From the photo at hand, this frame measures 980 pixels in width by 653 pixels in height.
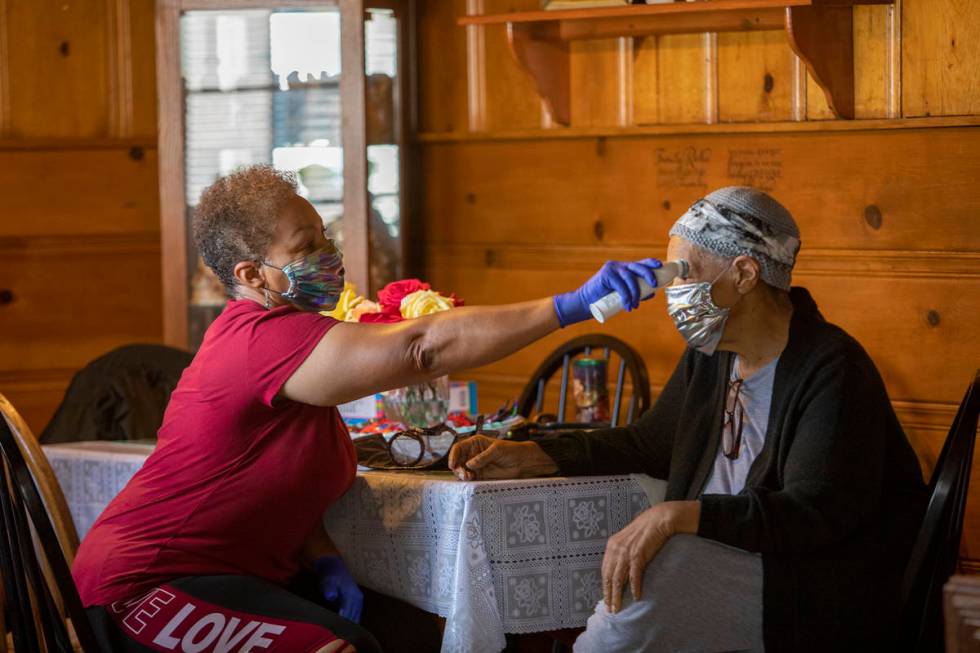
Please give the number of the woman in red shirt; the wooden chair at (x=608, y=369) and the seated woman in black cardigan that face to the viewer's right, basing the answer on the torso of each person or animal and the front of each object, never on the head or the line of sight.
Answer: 1

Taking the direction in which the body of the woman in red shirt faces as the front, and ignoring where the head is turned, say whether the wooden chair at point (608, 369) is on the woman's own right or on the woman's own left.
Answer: on the woman's own left

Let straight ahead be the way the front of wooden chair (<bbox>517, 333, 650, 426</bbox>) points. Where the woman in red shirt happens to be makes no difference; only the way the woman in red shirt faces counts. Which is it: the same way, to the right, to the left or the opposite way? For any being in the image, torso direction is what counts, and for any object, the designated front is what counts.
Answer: to the left

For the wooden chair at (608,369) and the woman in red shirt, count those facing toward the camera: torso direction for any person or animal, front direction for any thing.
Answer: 1

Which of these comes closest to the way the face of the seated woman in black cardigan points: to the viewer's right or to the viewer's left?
to the viewer's left

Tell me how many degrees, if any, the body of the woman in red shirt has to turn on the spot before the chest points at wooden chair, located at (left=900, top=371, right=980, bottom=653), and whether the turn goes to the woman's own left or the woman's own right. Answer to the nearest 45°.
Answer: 0° — they already face it

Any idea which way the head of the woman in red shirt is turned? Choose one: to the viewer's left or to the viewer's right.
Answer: to the viewer's right

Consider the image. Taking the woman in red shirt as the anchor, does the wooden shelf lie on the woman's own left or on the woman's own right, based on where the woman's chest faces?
on the woman's own left

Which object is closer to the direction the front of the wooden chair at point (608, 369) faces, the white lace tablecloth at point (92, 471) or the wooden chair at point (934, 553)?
the wooden chair

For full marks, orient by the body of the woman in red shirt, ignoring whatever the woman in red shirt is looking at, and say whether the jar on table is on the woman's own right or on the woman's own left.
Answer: on the woman's own left

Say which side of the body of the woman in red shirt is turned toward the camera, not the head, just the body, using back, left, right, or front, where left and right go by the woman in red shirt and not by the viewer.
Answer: right

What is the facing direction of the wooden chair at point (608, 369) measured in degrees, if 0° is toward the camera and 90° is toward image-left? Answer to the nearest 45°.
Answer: approximately 0°
